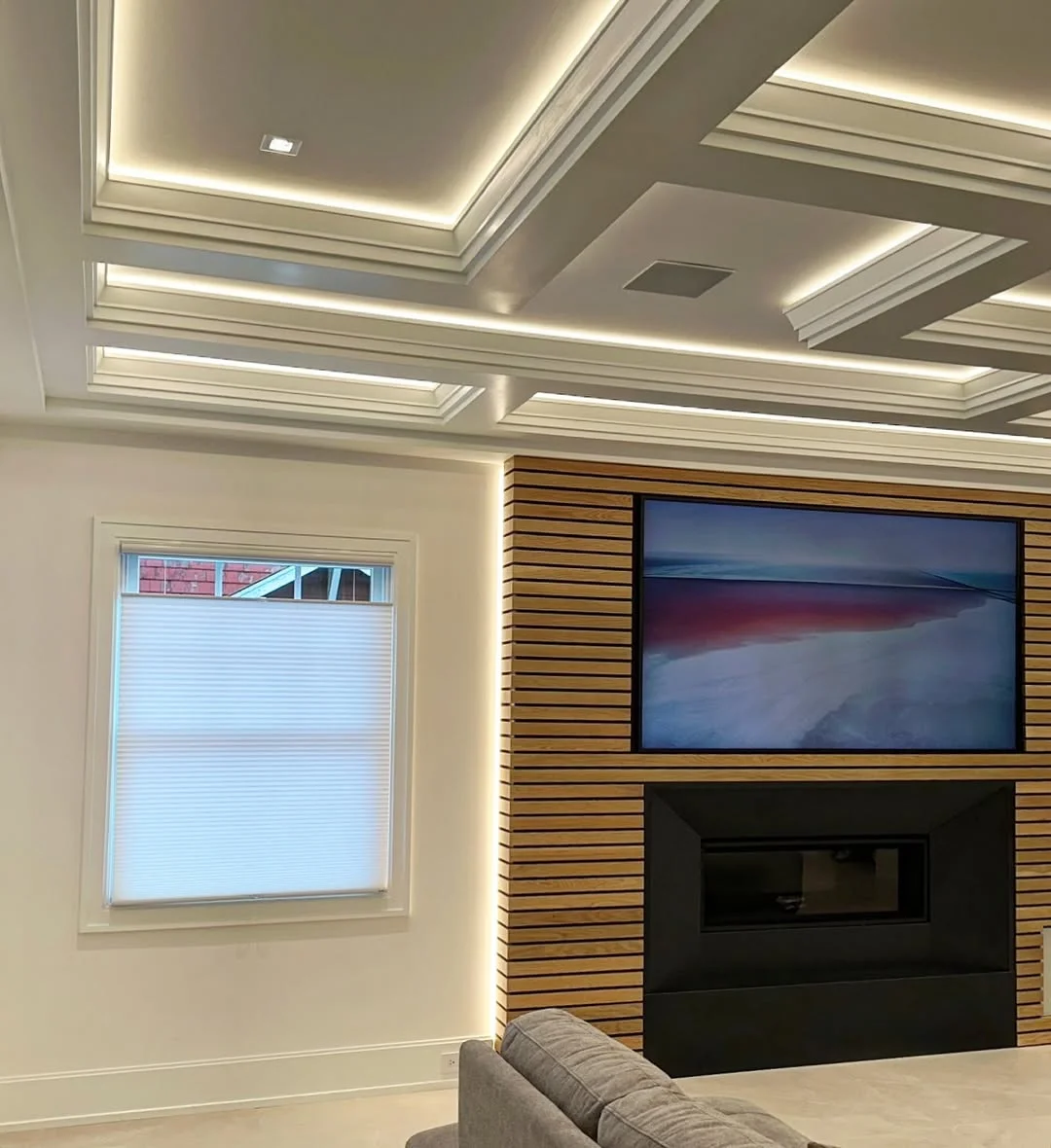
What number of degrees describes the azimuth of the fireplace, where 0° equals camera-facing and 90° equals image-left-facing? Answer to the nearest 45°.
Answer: approximately 315°

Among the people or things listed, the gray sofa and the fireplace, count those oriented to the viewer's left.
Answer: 0

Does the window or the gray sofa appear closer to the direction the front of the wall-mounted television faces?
the gray sofa

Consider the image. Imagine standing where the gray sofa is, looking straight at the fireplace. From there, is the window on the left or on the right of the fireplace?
left

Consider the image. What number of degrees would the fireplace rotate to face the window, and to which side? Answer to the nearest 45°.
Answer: approximately 90° to its right

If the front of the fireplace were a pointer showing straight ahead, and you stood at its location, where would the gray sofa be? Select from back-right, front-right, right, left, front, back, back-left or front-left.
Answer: front-right

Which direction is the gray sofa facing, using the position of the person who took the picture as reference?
facing away from the viewer and to the right of the viewer

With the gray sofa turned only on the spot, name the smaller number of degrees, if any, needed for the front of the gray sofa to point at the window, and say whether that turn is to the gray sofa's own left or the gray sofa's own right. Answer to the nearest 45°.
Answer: approximately 90° to the gray sofa's own left

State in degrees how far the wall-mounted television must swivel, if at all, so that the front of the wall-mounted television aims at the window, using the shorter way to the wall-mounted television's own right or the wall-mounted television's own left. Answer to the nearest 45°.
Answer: approximately 90° to the wall-mounted television's own right

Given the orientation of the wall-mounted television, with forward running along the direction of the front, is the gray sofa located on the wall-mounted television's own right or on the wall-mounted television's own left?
on the wall-mounted television's own right

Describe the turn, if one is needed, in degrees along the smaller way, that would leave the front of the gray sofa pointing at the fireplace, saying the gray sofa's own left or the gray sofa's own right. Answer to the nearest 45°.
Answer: approximately 45° to the gray sofa's own left
